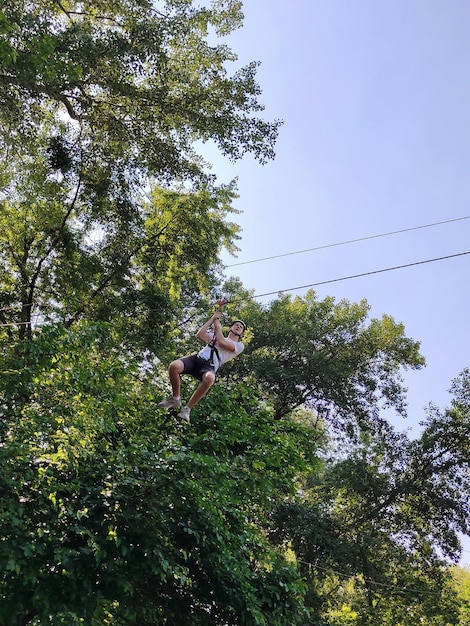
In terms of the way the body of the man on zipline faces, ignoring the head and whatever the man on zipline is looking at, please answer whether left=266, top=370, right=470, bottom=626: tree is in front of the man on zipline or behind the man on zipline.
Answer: behind

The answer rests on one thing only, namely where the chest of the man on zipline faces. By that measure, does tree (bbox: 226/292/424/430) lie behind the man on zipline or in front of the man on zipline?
behind

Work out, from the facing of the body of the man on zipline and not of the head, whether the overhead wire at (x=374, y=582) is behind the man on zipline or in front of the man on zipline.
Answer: behind

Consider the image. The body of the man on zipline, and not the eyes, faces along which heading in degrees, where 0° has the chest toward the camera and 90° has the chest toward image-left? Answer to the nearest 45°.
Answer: approximately 45°
